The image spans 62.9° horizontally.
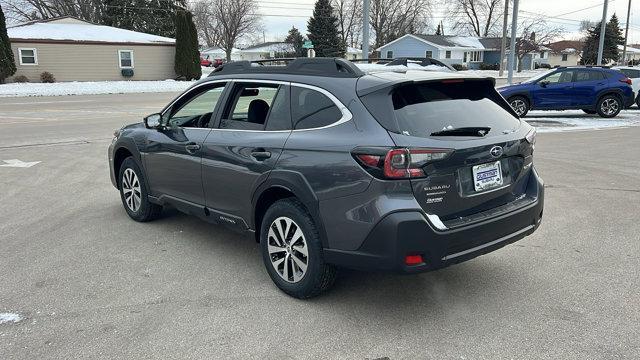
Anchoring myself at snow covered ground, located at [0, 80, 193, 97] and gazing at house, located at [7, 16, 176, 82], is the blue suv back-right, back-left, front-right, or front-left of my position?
back-right

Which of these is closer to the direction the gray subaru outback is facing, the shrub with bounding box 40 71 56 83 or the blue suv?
the shrub

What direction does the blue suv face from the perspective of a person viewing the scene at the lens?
facing to the left of the viewer

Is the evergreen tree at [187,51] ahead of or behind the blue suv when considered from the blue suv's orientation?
ahead

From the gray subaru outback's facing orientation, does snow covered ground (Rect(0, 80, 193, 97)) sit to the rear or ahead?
ahead

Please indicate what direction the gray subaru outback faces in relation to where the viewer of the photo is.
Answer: facing away from the viewer and to the left of the viewer

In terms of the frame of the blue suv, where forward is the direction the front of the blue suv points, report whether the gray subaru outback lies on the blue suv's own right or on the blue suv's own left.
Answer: on the blue suv's own left

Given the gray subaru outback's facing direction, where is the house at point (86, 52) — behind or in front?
in front

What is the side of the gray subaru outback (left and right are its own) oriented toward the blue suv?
right
